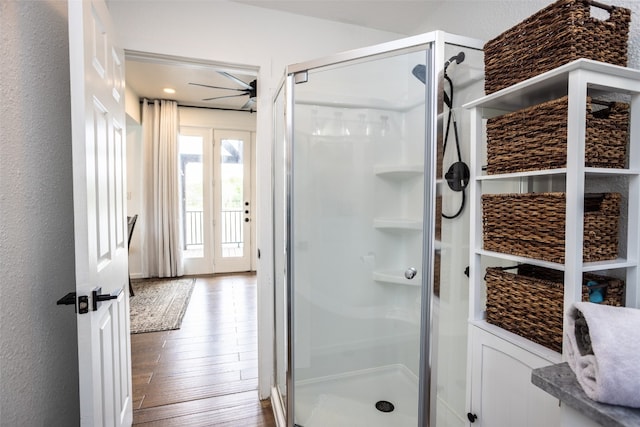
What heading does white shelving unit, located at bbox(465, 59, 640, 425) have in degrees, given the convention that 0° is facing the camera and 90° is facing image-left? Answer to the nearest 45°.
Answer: approximately 45°

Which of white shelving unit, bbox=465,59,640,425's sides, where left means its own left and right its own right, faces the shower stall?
right

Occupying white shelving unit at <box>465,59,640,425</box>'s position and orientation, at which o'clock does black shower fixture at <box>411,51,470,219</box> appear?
The black shower fixture is roughly at 3 o'clock from the white shelving unit.
